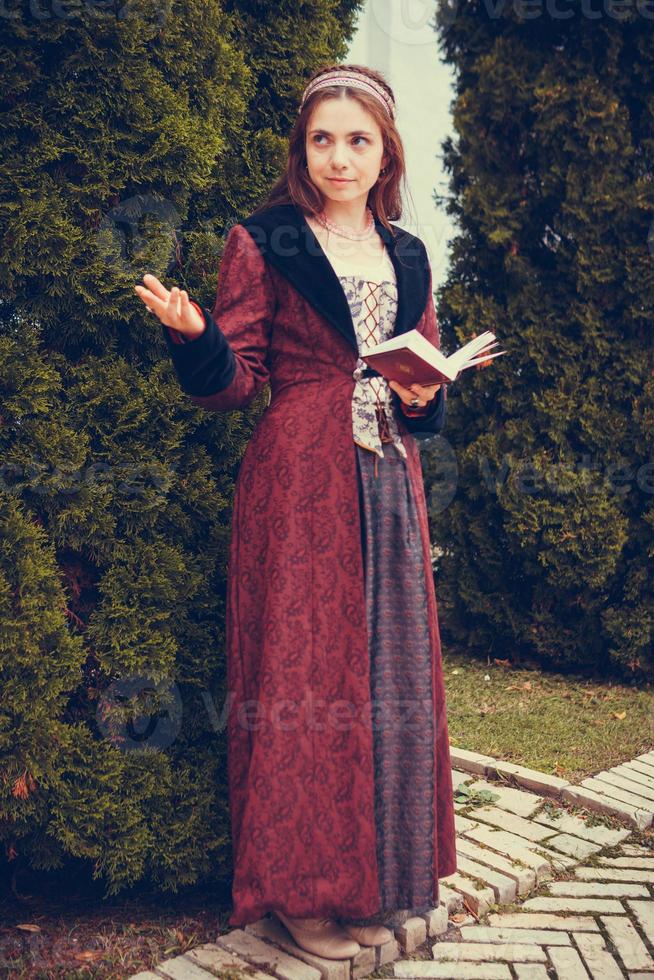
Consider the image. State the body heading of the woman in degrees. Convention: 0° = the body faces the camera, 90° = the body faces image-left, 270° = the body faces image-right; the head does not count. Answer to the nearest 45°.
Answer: approximately 315°

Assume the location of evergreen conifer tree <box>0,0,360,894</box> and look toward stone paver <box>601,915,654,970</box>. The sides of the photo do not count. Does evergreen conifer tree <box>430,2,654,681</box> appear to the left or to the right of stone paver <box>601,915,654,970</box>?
left

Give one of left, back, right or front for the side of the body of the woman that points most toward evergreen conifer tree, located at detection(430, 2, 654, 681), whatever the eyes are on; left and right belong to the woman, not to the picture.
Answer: left

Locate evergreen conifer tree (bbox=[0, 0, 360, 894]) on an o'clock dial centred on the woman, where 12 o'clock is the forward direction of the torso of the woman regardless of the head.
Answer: The evergreen conifer tree is roughly at 5 o'clock from the woman.
